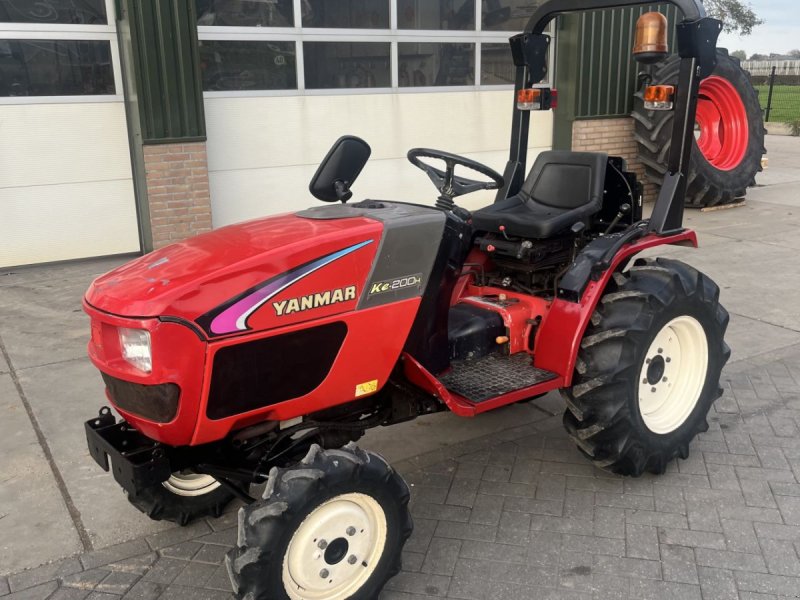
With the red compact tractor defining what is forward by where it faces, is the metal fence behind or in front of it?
behind

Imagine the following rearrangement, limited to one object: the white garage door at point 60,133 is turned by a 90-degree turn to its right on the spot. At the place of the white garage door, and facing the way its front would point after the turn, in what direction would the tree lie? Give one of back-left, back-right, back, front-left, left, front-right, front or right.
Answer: back-right

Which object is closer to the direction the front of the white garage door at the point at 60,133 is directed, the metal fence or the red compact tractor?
the red compact tractor

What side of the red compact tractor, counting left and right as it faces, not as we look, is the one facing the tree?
back

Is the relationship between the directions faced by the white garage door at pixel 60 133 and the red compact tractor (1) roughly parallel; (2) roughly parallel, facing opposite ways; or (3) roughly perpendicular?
roughly perpendicular

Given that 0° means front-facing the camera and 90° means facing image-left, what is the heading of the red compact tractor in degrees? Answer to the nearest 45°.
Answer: approximately 45°

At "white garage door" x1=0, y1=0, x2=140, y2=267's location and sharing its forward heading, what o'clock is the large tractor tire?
The large tractor tire is roughly at 9 o'clock from the white garage door.

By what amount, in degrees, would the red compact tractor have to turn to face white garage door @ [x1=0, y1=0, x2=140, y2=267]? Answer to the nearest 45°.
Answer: approximately 90° to its right

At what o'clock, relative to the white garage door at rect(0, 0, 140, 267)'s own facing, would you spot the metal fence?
The metal fence is roughly at 8 o'clock from the white garage door.

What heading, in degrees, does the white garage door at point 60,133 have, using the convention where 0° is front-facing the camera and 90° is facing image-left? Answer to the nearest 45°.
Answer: approximately 0°
